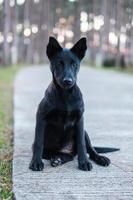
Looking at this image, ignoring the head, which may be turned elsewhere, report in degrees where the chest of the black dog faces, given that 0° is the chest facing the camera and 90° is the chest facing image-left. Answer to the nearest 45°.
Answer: approximately 0°
